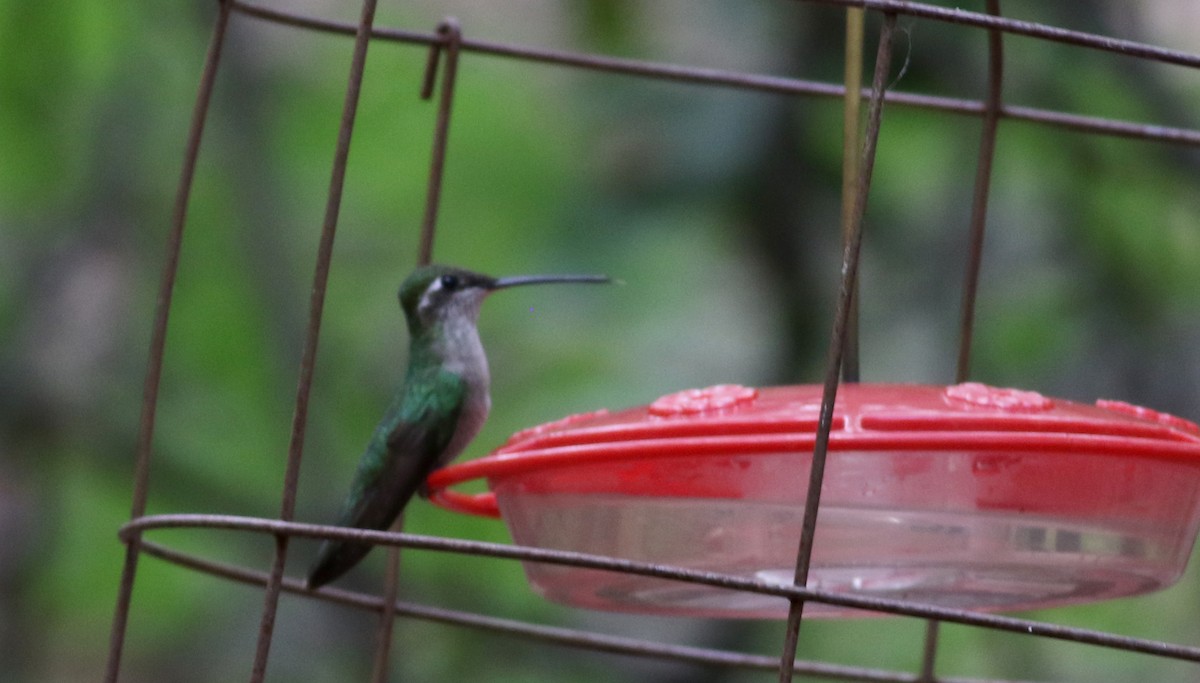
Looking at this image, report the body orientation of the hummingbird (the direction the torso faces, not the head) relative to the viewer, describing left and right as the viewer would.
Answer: facing to the right of the viewer
